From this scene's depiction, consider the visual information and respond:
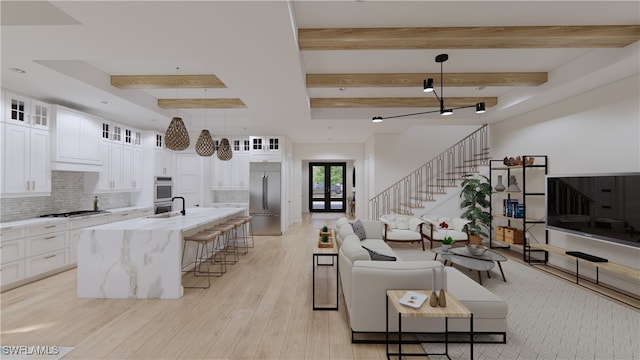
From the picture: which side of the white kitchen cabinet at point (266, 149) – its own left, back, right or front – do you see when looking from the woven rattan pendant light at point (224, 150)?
front

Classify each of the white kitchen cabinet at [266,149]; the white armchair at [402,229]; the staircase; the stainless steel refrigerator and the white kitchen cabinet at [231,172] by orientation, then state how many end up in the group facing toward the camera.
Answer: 4

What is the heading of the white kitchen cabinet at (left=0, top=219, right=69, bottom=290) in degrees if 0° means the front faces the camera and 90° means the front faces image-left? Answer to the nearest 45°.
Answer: approximately 315°

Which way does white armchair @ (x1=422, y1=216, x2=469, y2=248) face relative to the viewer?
toward the camera

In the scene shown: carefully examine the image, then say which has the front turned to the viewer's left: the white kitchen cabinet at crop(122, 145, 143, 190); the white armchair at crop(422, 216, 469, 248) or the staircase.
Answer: the staircase

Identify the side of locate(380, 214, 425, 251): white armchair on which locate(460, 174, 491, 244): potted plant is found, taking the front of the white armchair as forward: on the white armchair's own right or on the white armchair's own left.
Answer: on the white armchair's own left

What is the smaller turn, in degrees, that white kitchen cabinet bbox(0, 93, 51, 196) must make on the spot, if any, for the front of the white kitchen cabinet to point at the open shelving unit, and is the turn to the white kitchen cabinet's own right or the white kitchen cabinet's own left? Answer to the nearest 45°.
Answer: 0° — it already faces it

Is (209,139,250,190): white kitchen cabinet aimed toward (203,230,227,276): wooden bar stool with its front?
yes

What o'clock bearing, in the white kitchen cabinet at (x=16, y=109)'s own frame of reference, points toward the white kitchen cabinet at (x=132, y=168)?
the white kitchen cabinet at (x=132, y=168) is roughly at 9 o'clock from the white kitchen cabinet at (x=16, y=109).

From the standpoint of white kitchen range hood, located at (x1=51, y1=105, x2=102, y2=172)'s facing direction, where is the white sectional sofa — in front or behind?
in front

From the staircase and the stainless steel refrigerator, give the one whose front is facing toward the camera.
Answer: the stainless steel refrigerator

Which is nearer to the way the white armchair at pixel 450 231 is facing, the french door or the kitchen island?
the kitchen island

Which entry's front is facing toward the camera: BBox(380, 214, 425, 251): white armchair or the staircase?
the white armchair

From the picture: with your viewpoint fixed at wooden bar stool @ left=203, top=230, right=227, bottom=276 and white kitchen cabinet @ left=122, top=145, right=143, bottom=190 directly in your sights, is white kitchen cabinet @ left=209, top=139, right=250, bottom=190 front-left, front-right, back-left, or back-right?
front-right

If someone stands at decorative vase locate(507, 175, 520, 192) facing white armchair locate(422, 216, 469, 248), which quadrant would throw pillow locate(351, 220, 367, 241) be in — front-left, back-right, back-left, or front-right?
front-left

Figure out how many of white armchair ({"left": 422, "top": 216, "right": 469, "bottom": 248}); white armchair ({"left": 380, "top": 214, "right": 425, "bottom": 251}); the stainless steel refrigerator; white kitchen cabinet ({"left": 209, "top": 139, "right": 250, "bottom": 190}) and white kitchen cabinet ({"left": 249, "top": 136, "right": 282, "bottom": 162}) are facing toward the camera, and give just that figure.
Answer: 5

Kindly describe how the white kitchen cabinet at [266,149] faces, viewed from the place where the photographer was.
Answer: facing the viewer

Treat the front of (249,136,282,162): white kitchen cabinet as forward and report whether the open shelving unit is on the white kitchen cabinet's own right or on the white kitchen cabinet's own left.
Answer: on the white kitchen cabinet's own left

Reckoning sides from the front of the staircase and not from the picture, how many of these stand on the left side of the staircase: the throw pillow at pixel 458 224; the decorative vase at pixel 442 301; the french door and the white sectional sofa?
3

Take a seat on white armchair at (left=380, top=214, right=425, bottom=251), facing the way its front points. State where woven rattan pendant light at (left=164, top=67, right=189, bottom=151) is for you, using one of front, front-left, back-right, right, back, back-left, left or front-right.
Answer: front-right

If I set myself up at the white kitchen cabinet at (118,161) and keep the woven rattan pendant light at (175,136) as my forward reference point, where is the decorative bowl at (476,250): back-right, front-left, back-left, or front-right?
front-left

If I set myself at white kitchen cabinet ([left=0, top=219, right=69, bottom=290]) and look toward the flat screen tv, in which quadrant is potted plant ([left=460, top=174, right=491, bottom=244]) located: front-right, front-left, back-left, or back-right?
front-left

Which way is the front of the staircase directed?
to the viewer's left
